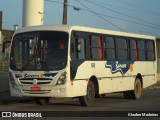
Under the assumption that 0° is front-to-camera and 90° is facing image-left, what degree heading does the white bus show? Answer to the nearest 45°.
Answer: approximately 45°
